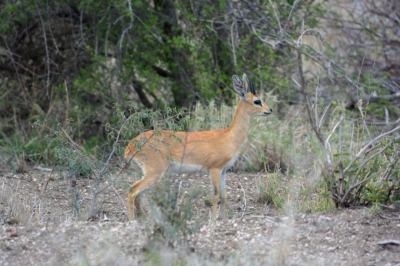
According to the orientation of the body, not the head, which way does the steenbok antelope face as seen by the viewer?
to the viewer's right
